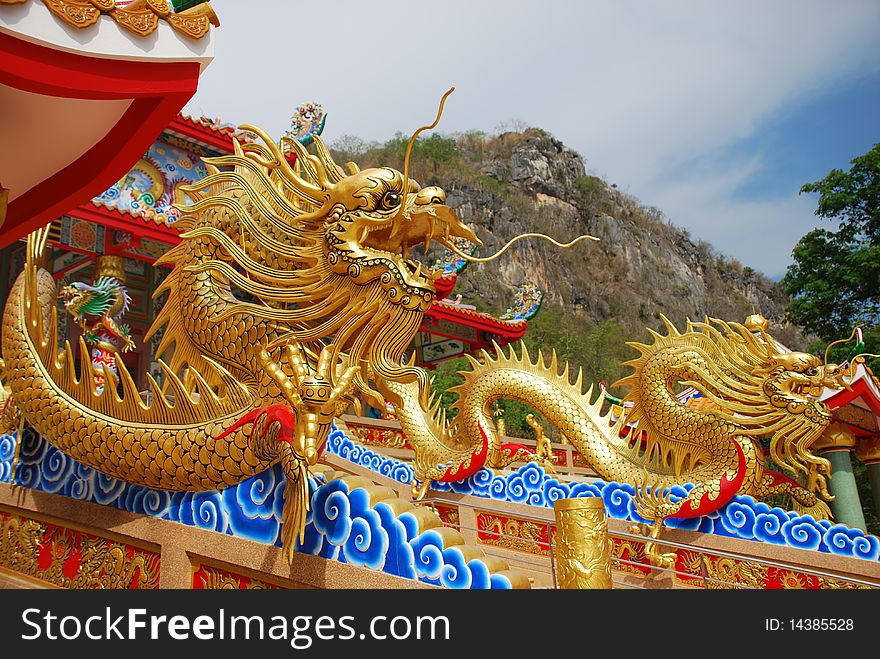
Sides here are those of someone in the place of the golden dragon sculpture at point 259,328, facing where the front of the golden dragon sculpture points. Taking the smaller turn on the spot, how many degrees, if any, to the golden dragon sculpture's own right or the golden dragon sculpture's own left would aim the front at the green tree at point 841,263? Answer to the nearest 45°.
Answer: approximately 45° to the golden dragon sculpture's own left

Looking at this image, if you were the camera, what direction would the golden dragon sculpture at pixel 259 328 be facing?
facing to the right of the viewer
